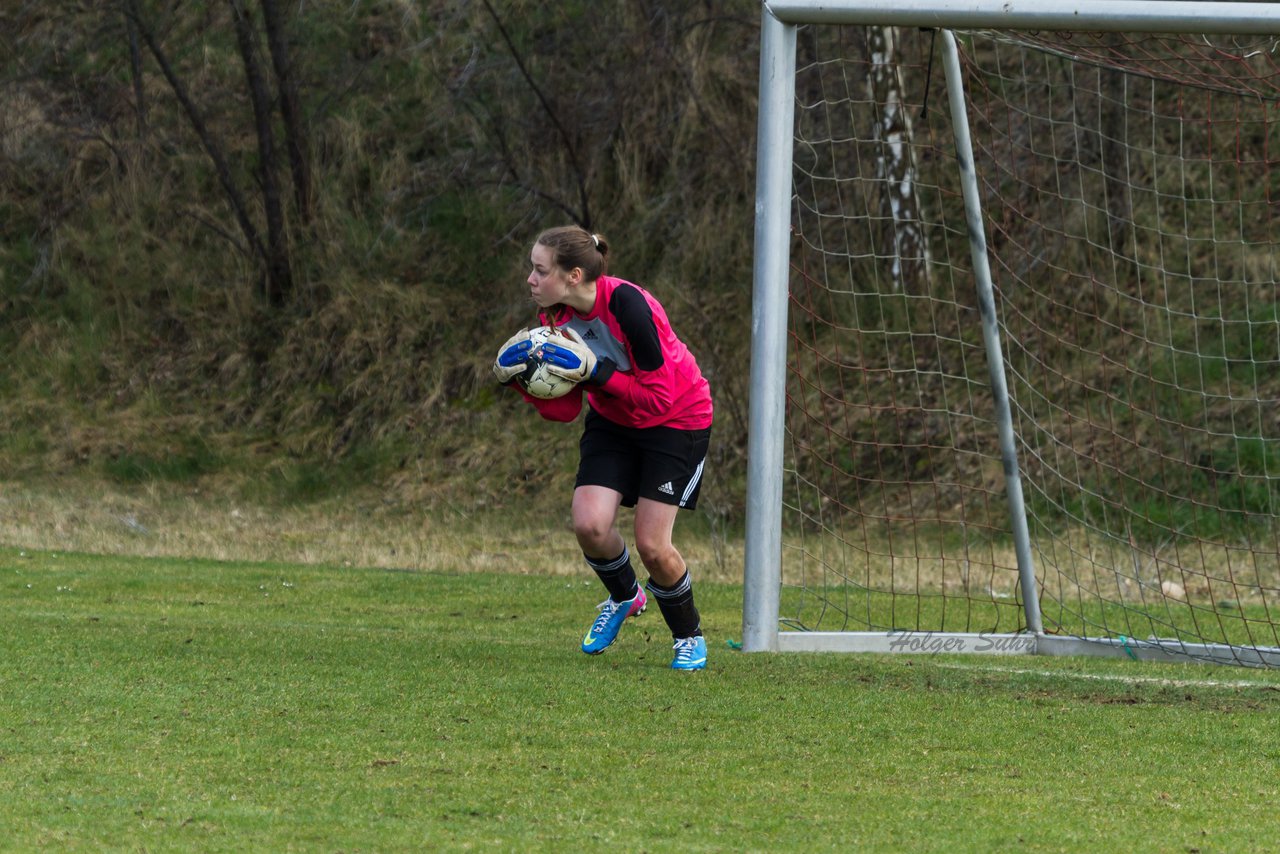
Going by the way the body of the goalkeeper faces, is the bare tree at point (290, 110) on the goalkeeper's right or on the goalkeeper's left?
on the goalkeeper's right

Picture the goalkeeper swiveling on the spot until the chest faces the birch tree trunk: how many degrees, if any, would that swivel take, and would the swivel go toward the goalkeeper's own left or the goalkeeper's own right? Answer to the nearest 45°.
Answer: approximately 135° to the goalkeeper's own right

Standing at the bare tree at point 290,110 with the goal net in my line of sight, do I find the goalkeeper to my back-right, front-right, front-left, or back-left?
front-right

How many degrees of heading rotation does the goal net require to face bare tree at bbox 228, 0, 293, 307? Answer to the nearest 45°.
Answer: approximately 45° to its right

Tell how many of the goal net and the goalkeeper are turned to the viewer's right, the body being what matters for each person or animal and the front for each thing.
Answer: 0

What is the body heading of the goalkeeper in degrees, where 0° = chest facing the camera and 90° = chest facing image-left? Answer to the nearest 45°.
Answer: approximately 45°

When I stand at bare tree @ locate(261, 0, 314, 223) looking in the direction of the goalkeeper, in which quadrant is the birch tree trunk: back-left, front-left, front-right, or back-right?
front-left

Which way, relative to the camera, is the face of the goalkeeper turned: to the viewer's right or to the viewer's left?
to the viewer's left

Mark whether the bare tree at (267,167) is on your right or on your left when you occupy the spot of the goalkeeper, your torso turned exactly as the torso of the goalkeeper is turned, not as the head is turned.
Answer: on your right

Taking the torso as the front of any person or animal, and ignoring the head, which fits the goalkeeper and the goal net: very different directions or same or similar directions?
same or similar directions

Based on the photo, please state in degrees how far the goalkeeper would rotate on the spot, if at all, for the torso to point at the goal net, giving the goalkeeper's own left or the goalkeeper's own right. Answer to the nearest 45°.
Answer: approximately 180°
